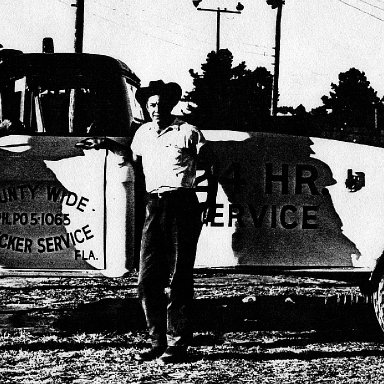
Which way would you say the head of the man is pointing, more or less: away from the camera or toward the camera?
toward the camera

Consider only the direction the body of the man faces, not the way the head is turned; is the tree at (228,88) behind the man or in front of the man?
behind
